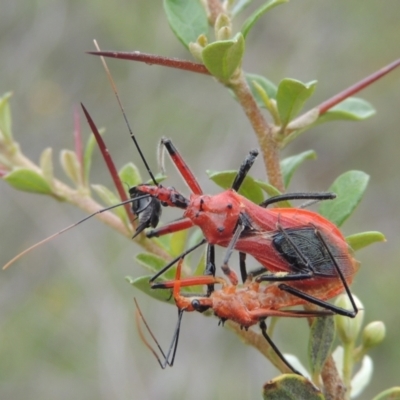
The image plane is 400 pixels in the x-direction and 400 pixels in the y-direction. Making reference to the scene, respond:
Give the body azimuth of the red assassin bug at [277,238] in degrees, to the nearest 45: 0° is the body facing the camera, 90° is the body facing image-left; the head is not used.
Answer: approximately 90°

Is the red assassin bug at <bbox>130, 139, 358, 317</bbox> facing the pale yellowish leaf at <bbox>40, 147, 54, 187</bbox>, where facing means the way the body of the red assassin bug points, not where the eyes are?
yes

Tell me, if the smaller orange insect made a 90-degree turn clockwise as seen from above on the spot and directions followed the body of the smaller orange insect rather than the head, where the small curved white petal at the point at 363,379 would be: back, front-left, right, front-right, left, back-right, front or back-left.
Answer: front-right

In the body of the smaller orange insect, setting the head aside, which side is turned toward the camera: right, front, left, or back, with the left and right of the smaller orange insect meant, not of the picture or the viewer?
left
